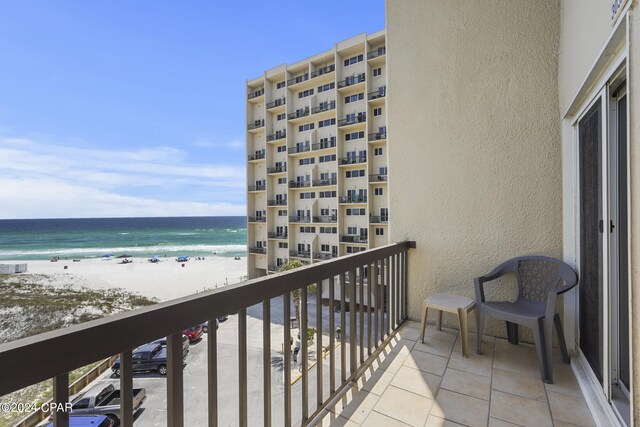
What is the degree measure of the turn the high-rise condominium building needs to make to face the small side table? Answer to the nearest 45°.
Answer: approximately 45° to its left

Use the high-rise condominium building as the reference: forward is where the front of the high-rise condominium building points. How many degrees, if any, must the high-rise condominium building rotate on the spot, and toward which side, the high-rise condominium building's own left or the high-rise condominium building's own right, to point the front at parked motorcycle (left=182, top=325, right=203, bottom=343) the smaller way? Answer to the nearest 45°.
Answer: approximately 45° to the high-rise condominium building's own left

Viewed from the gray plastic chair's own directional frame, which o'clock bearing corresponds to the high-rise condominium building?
The high-rise condominium building is roughly at 3 o'clock from the gray plastic chair.
